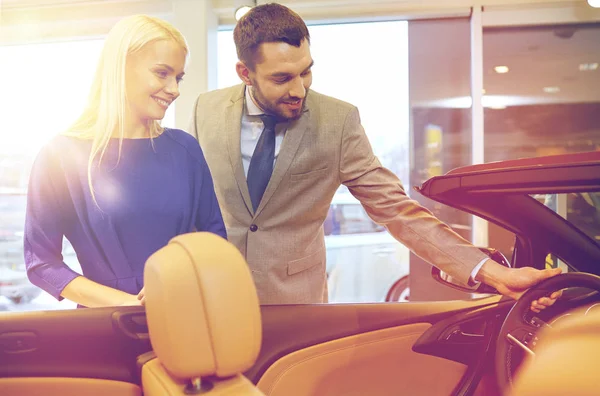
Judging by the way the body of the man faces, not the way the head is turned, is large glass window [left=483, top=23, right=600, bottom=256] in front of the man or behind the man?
behind

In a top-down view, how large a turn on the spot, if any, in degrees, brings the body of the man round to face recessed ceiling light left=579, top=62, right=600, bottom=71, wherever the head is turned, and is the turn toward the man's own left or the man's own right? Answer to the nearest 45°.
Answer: approximately 135° to the man's own left

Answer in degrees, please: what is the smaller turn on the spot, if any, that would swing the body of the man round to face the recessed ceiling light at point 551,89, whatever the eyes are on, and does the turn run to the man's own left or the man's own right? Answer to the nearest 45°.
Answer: approximately 135° to the man's own left

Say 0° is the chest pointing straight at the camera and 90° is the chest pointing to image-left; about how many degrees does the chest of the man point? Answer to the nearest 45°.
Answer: approximately 0°
